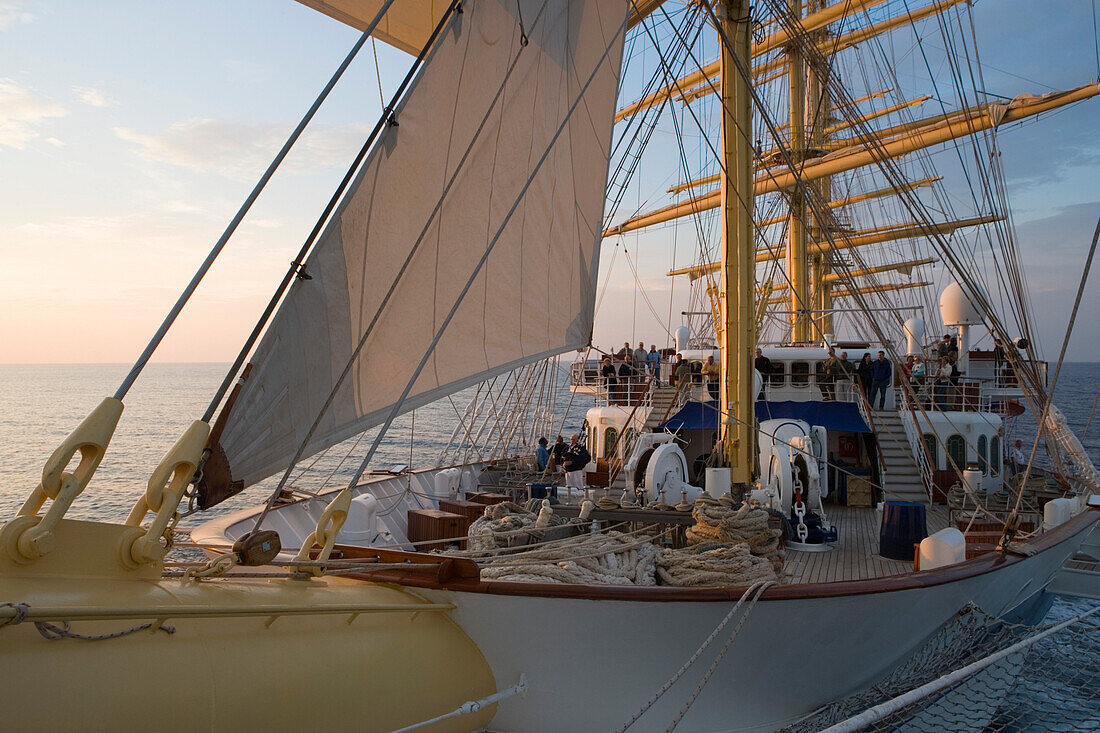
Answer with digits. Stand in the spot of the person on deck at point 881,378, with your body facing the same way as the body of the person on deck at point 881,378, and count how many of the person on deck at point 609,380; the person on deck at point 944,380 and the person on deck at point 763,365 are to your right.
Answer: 2

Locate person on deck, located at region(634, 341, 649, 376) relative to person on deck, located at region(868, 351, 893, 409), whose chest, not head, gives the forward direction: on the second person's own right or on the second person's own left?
on the second person's own right

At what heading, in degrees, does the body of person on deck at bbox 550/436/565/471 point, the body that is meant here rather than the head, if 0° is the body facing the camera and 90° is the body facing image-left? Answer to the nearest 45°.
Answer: approximately 90°

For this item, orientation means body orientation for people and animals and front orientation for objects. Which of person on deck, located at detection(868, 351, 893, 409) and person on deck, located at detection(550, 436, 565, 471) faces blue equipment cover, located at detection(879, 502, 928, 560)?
person on deck, located at detection(868, 351, 893, 409)

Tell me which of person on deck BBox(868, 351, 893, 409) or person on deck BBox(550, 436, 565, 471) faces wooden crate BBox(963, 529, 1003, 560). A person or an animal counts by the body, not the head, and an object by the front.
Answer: person on deck BBox(868, 351, 893, 409)

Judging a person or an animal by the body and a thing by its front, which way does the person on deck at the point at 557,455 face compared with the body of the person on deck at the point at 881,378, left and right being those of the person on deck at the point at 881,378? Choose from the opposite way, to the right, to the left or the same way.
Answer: to the right

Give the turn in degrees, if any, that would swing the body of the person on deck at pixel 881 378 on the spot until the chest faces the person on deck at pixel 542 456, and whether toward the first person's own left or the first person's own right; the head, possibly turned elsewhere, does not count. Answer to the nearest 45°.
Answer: approximately 45° to the first person's own right

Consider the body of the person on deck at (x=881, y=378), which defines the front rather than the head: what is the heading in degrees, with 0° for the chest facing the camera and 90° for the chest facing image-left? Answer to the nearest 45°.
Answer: approximately 0°

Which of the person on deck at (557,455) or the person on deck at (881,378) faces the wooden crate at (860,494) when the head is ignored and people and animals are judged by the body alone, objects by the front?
the person on deck at (881,378)
